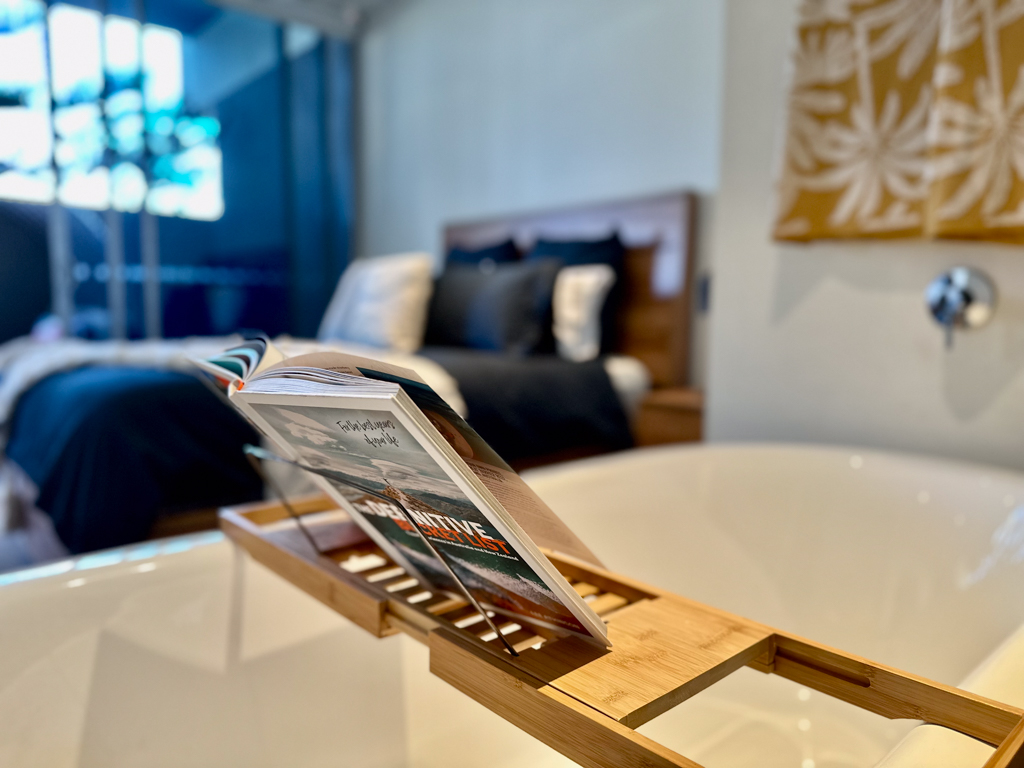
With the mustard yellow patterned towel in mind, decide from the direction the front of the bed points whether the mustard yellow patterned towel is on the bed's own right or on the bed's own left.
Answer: on the bed's own left

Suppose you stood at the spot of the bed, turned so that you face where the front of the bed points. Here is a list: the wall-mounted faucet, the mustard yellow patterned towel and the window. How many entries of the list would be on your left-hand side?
2

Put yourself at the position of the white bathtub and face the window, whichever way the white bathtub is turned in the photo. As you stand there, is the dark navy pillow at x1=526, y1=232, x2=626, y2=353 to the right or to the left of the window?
right

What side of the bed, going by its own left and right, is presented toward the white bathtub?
left

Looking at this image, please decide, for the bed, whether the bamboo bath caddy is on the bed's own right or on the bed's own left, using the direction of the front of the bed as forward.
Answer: on the bed's own left

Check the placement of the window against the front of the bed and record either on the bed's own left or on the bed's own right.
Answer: on the bed's own right

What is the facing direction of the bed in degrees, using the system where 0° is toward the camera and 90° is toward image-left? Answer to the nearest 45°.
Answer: approximately 45°
